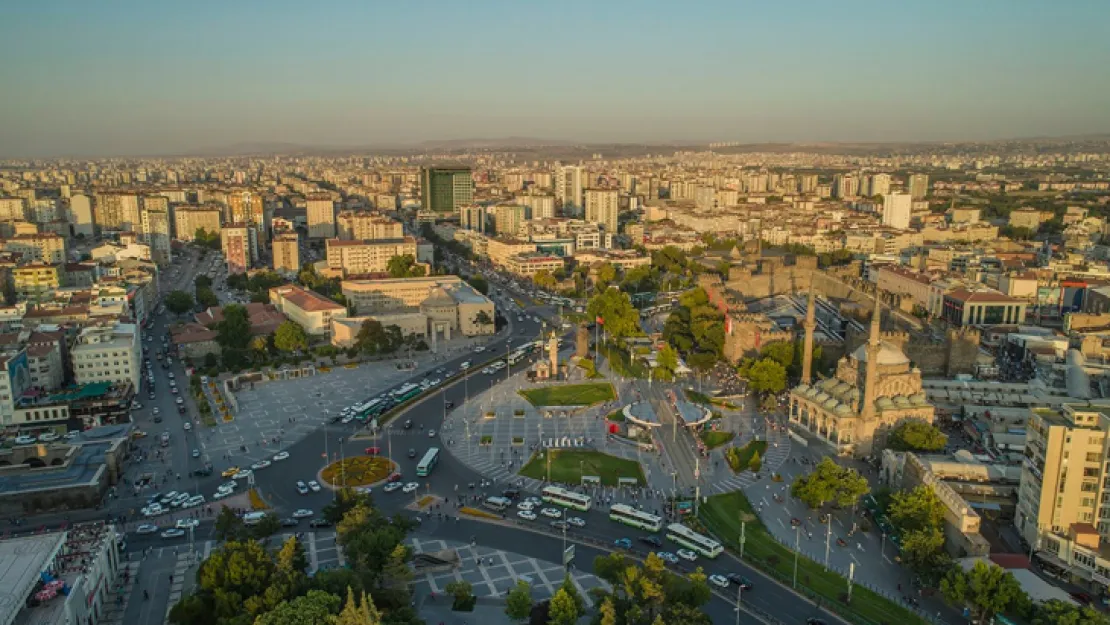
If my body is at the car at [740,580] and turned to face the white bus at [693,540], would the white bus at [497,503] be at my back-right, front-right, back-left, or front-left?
front-left

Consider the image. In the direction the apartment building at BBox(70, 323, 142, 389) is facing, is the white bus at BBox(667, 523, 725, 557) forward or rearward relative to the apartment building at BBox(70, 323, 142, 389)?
forward

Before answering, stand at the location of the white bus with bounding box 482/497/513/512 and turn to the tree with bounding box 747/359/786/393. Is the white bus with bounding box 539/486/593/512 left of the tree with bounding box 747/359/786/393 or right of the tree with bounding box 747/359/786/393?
right

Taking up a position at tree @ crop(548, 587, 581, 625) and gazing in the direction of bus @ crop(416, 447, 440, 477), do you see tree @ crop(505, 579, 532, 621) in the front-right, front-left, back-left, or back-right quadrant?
front-left

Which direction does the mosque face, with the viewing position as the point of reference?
facing the viewer and to the left of the viewer

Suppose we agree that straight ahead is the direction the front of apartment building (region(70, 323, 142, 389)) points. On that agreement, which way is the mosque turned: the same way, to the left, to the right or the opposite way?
to the right

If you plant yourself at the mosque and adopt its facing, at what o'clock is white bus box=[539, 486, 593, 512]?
The white bus is roughly at 12 o'clock from the mosque.

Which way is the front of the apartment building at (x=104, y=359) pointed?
toward the camera

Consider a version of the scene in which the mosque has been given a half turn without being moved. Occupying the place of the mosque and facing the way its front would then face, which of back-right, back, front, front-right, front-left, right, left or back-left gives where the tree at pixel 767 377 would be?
left

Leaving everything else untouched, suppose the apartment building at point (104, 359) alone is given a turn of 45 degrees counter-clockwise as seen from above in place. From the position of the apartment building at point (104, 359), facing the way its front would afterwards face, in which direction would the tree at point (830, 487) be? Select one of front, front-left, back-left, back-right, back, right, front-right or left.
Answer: front

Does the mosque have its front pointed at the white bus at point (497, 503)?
yes

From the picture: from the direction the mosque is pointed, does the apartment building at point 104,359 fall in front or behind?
in front

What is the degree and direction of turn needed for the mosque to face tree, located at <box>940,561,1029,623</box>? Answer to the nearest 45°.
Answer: approximately 45° to its left

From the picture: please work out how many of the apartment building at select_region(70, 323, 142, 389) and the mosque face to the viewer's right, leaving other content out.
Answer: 0

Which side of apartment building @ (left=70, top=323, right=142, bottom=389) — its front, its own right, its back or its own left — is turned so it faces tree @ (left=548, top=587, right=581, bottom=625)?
front
